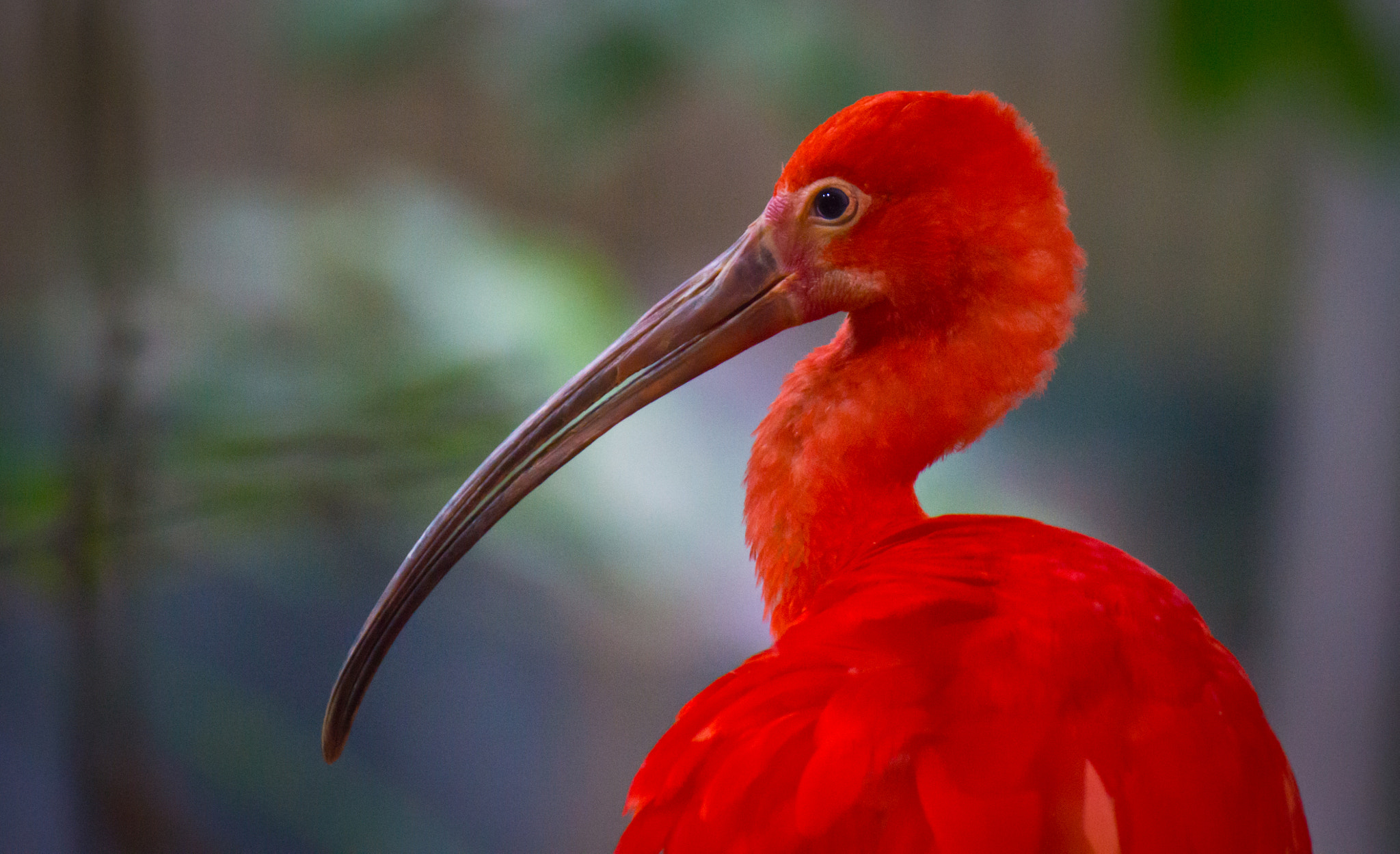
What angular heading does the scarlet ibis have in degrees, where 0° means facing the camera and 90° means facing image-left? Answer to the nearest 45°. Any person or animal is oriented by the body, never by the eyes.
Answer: approximately 135°

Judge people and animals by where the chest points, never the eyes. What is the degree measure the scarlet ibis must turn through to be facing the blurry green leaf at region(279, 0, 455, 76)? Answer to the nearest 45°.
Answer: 0° — it already faces it

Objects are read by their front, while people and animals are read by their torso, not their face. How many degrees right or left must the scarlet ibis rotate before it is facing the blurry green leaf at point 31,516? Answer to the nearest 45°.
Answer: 0° — it already faces it

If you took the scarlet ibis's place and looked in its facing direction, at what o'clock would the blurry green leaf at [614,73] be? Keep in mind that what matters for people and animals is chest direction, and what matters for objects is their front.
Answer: The blurry green leaf is roughly at 1 o'clock from the scarlet ibis.
